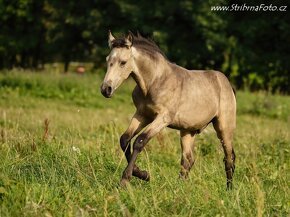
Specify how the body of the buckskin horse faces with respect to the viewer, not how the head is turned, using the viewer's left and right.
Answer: facing the viewer and to the left of the viewer
